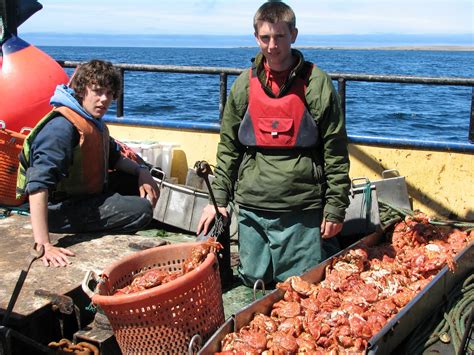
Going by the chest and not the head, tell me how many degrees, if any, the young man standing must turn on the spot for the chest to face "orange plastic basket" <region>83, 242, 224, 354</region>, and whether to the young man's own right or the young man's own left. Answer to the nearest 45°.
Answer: approximately 45° to the young man's own right

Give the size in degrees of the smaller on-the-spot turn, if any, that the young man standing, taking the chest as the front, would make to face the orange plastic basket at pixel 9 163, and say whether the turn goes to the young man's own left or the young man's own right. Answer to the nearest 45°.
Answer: approximately 90° to the young man's own right

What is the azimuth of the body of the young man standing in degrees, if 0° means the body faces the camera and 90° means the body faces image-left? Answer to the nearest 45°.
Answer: approximately 0°

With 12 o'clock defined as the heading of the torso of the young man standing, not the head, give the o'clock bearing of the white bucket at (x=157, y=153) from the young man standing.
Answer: The white bucket is roughly at 5 o'clock from the young man standing.

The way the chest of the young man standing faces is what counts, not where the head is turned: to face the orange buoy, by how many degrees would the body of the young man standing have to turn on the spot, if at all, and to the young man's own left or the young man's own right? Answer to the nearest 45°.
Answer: approximately 135° to the young man's own right

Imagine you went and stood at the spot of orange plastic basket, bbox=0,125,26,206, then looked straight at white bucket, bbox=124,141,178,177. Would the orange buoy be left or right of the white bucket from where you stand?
left

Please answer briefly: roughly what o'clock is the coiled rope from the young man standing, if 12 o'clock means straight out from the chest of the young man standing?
The coiled rope is roughly at 10 o'clock from the young man standing.
